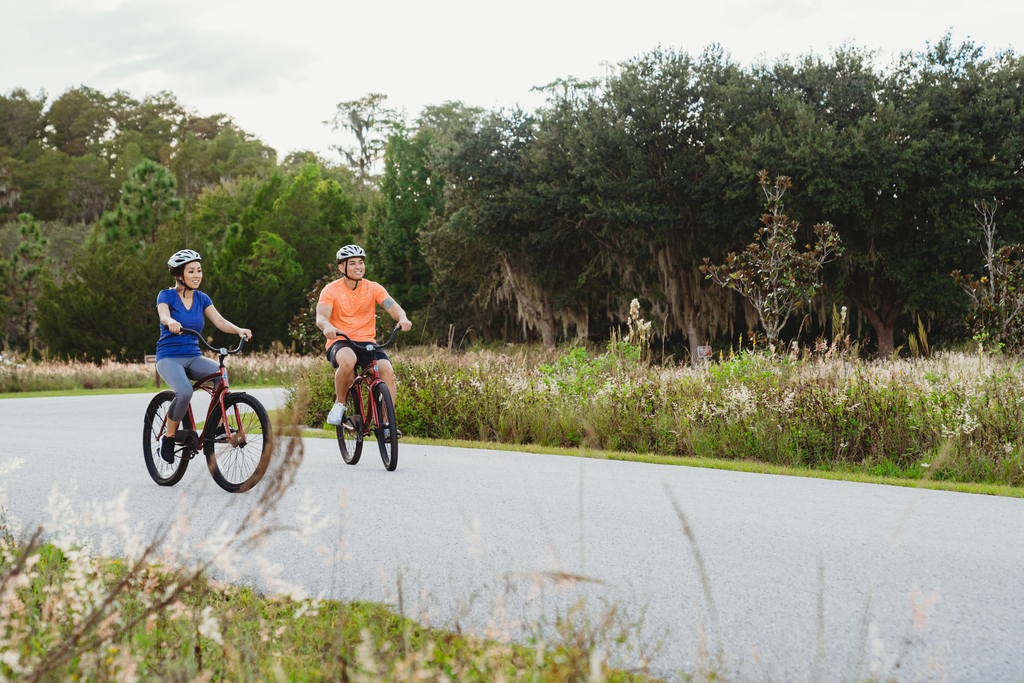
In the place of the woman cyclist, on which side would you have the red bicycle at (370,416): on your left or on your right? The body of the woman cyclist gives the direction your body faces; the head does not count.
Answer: on your left

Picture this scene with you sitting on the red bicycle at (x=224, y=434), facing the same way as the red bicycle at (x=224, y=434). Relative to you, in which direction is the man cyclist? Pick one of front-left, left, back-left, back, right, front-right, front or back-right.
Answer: left

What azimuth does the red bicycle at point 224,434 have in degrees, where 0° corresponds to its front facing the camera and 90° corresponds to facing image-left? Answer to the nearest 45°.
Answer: approximately 315°

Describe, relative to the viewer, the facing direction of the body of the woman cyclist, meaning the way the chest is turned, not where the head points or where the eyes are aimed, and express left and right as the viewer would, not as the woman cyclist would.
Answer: facing the viewer and to the right of the viewer

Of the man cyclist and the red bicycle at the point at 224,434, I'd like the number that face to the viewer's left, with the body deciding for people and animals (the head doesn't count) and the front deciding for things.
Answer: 0

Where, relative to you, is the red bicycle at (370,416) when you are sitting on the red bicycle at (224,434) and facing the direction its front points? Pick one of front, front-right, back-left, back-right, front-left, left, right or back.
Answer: left

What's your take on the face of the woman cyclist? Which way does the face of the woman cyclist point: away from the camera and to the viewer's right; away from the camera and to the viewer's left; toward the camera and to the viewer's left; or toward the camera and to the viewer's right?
toward the camera and to the viewer's right

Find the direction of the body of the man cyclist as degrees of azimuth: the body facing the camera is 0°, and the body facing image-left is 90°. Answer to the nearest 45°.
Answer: approximately 315°

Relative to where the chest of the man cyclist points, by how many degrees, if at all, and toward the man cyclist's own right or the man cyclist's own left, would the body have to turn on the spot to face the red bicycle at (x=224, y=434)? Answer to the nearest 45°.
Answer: approximately 90° to the man cyclist's own right
